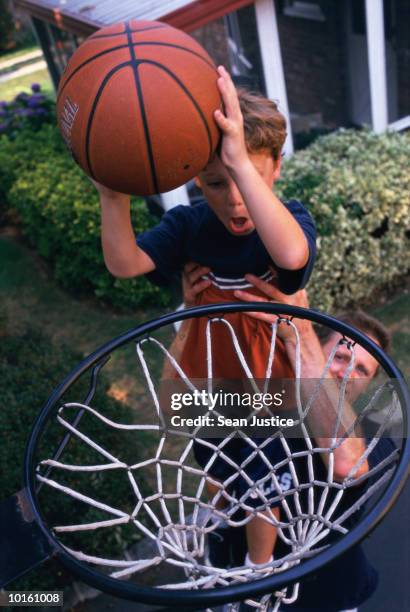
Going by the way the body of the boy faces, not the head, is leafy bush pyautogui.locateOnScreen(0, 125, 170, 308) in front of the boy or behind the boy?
behind

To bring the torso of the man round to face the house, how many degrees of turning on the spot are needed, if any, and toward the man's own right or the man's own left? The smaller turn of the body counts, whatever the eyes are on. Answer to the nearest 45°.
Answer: approximately 135° to the man's own right

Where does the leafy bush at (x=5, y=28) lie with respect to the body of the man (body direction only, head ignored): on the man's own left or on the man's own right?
on the man's own right

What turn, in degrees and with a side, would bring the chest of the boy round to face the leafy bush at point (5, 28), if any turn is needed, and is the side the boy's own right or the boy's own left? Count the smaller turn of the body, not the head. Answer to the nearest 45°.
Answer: approximately 180°

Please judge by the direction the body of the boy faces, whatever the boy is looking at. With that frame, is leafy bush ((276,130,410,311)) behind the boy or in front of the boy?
behind

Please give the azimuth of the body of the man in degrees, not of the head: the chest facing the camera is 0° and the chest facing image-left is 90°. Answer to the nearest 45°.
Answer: approximately 45°

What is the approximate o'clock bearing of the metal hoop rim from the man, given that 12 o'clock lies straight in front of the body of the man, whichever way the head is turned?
The metal hoop rim is roughly at 11 o'clock from the man.

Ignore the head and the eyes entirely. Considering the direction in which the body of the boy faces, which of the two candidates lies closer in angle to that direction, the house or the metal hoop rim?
the metal hoop rim

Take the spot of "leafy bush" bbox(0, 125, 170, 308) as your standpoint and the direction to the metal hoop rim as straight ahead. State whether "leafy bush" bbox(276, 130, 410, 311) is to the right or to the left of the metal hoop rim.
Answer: left

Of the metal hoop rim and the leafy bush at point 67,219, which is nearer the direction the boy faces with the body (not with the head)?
the metal hoop rim

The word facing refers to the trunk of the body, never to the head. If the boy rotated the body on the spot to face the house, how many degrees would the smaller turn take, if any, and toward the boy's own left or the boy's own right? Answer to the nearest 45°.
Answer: approximately 180°
